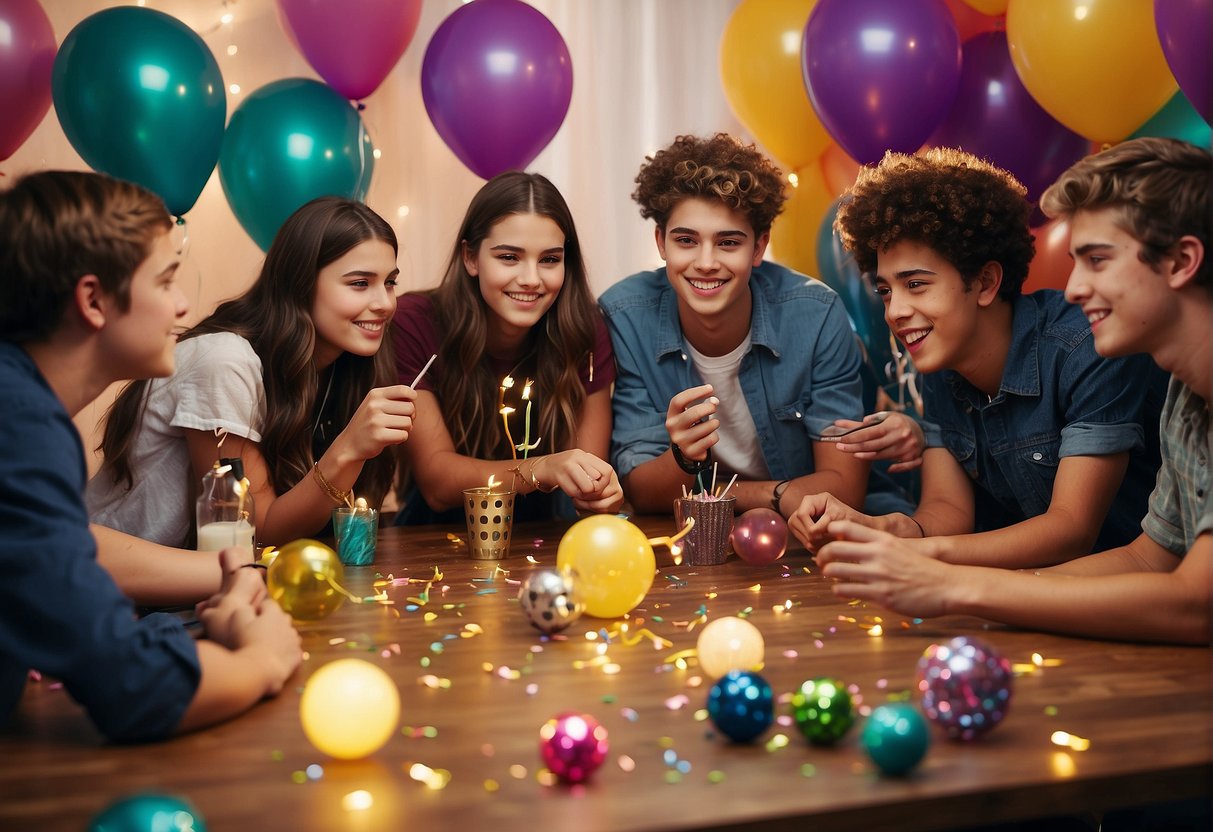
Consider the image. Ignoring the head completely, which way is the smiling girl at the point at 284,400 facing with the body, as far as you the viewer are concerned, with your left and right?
facing the viewer and to the right of the viewer

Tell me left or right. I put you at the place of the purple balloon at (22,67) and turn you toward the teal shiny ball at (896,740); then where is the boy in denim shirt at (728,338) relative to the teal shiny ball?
left

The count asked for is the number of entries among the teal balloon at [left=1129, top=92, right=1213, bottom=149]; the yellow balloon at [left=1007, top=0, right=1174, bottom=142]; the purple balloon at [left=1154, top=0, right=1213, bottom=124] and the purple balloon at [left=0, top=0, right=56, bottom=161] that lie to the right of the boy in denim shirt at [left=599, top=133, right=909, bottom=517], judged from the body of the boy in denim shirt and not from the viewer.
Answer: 1

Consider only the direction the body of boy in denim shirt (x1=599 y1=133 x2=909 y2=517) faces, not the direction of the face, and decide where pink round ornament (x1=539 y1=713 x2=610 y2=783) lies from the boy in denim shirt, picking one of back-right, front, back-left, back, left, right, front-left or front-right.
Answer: front

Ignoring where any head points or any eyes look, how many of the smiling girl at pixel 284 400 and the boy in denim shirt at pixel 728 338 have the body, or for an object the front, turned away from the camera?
0

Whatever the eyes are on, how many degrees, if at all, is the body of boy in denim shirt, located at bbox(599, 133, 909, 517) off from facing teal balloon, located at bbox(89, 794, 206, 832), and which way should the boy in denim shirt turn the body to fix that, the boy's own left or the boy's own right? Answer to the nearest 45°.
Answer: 0° — they already face it

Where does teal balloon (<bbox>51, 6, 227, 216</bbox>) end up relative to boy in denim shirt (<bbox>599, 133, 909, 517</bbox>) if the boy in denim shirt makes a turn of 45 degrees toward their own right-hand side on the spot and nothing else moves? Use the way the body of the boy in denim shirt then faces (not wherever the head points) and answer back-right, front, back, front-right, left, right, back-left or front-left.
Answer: front-right

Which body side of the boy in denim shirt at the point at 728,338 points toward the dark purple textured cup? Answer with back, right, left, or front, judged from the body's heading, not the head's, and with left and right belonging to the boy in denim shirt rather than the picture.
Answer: front

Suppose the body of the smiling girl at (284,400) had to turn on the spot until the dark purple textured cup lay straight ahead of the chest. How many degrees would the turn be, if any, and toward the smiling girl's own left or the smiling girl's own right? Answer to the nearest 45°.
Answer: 0° — they already face it

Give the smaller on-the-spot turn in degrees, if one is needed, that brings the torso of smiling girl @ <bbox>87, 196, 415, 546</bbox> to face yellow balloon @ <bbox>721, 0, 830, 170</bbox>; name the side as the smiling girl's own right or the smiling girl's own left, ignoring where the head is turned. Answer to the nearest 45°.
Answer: approximately 90° to the smiling girl's own left

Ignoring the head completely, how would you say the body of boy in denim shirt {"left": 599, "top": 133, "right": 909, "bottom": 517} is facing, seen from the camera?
toward the camera

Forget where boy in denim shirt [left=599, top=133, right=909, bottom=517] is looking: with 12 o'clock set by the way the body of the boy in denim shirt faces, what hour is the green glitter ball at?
The green glitter ball is roughly at 12 o'clock from the boy in denim shirt.

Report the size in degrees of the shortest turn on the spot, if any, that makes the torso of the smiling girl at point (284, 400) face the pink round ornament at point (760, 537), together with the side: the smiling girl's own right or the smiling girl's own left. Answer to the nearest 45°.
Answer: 0° — they already face it
